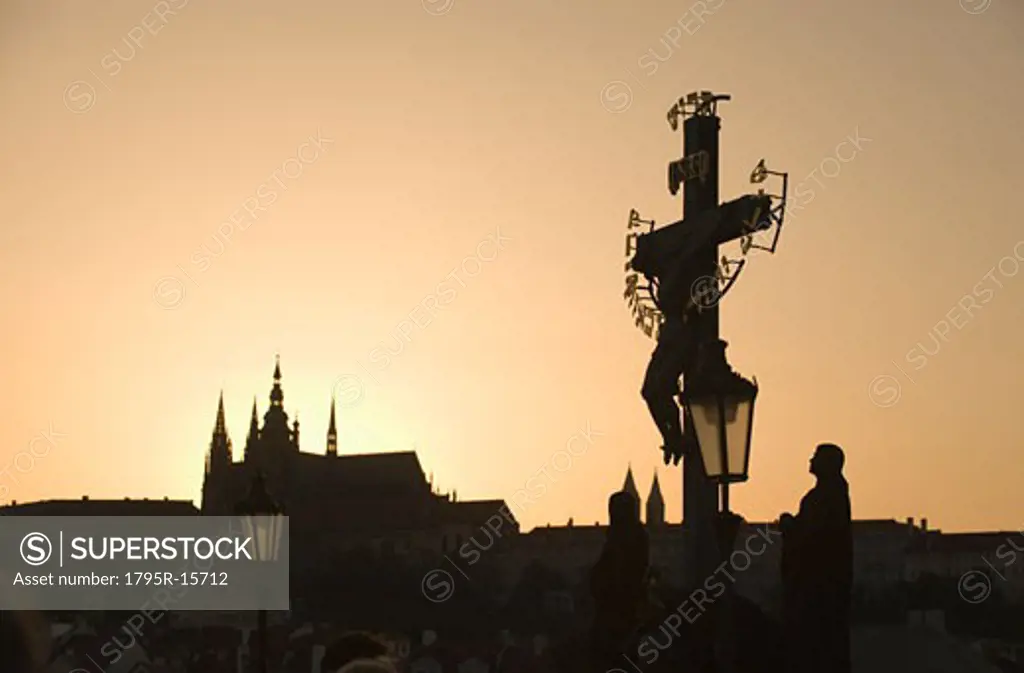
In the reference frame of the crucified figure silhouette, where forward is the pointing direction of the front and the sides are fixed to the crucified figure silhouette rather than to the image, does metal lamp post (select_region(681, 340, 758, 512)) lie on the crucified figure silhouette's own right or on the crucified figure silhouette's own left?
on the crucified figure silhouette's own left

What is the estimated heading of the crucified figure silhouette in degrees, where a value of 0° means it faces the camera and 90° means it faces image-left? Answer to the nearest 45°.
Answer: approximately 45°

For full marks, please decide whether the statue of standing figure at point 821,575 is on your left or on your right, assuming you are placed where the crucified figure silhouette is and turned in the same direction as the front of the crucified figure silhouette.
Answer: on your left

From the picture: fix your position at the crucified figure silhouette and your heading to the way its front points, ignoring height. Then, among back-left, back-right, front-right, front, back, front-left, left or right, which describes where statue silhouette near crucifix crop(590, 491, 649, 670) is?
front-left

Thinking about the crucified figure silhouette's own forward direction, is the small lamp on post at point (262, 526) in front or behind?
in front

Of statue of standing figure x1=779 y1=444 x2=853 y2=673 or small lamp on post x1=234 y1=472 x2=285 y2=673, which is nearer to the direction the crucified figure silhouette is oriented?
the small lamp on post
